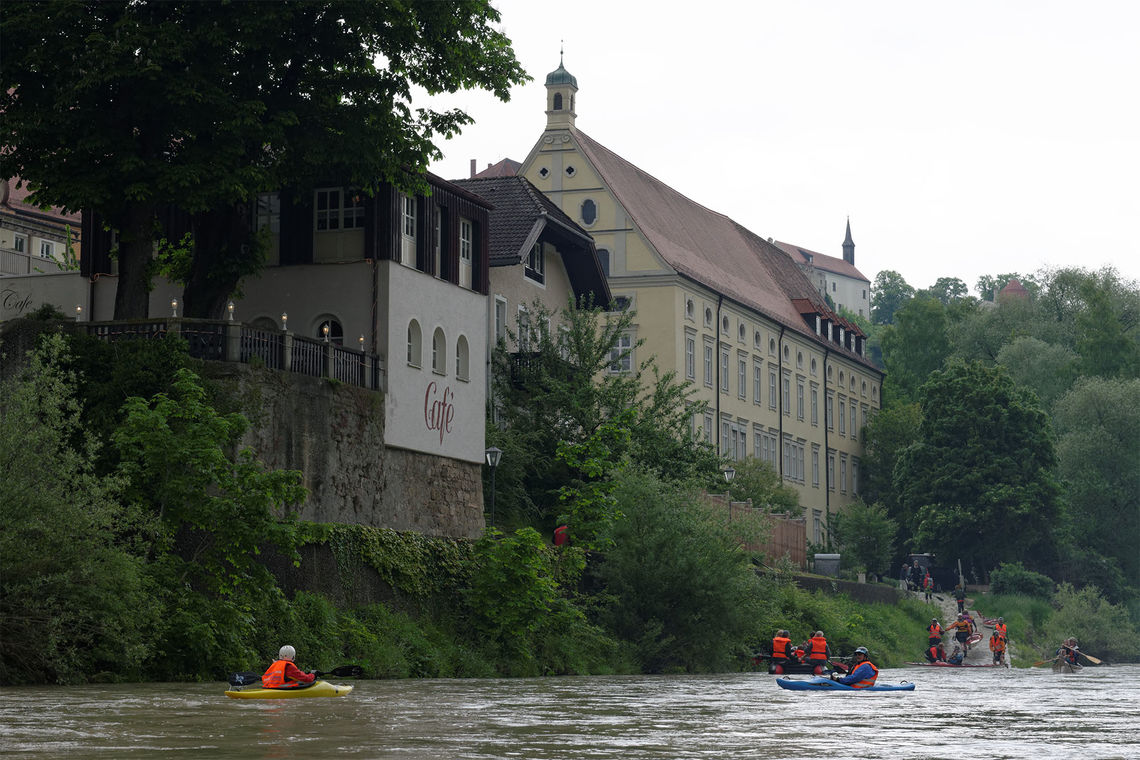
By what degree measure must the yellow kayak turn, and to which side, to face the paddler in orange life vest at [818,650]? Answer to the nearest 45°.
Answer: approximately 45° to its left

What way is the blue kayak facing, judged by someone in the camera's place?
facing to the left of the viewer

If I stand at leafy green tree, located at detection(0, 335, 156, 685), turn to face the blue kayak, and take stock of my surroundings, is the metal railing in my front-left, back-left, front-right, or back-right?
front-left

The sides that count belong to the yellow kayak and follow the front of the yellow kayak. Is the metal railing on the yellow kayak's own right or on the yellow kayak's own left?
on the yellow kayak's own left

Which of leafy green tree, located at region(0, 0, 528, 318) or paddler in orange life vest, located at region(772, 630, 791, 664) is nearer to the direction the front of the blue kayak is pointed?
the leafy green tree

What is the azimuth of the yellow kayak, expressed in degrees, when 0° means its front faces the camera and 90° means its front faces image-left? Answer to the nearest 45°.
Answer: approximately 270°

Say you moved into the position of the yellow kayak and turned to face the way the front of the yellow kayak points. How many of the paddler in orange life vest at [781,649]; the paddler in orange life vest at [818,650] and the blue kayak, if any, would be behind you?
0

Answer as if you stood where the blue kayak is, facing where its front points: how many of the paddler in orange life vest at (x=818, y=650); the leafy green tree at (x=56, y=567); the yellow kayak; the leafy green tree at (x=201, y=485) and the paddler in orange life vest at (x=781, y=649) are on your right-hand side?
2

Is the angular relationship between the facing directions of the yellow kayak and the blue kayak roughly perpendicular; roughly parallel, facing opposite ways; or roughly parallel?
roughly parallel, facing opposite ways

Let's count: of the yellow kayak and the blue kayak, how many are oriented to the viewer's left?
1

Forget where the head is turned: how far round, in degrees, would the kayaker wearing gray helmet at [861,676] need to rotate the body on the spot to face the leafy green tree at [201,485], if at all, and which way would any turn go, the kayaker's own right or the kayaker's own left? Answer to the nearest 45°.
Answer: approximately 45° to the kayaker's own right
